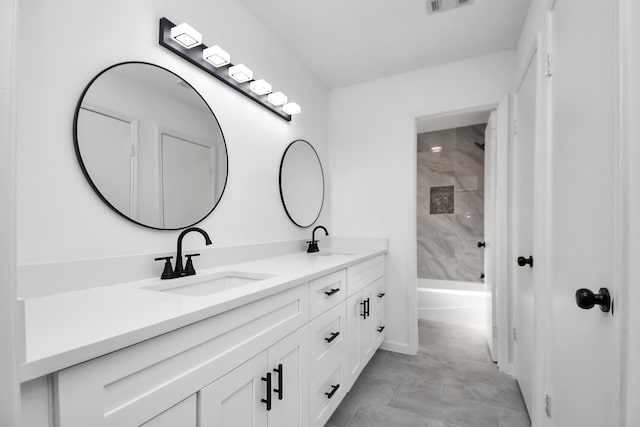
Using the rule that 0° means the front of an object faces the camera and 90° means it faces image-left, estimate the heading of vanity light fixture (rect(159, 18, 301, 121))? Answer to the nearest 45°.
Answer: approximately 315°

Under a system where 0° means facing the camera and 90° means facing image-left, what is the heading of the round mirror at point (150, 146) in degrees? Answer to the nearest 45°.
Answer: approximately 315°

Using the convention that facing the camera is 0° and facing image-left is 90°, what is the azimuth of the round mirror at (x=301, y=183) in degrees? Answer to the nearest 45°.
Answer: approximately 315°

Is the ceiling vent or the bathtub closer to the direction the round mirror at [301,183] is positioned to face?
the ceiling vent

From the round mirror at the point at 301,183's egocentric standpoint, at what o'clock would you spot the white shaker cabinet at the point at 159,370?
The white shaker cabinet is roughly at 2 o'clock from the round mirror.

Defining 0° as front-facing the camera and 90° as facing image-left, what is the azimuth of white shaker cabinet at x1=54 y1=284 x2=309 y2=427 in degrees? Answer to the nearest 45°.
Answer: approximately 315°

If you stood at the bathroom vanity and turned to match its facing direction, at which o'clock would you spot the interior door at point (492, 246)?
The interior door is roughly at 10 o'clock from the bathroom vanity.
